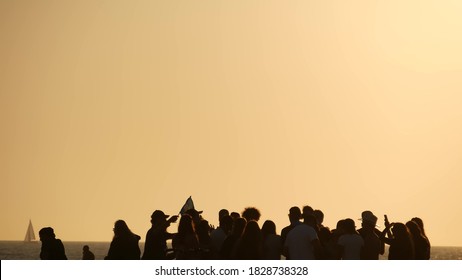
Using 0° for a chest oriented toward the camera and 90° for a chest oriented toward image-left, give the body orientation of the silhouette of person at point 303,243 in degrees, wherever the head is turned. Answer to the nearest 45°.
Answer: approximately 180°

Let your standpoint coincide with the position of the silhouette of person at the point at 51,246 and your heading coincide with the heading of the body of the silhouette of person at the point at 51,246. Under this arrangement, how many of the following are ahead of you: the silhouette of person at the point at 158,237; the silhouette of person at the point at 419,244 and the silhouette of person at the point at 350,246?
0

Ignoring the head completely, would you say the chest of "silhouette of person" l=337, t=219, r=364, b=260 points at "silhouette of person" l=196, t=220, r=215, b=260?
no

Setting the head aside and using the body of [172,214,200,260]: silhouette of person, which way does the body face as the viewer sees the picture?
away from the camera

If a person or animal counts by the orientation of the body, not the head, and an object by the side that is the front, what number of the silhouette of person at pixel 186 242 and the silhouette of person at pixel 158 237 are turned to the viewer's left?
0

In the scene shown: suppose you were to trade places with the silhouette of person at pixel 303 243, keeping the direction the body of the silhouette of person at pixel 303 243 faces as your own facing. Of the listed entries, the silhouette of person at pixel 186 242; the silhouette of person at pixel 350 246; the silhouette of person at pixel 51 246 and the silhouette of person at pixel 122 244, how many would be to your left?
3

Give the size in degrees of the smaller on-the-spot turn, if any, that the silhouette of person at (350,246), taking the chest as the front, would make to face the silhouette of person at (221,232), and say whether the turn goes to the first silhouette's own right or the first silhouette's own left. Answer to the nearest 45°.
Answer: approximately 90° to the first silhouette's own left

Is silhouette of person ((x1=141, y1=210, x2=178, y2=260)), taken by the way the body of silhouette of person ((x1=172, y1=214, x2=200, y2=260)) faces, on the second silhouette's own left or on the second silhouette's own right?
on the second silhouette's own left

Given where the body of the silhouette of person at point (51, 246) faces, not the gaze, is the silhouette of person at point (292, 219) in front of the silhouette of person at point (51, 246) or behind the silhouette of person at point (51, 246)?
behind

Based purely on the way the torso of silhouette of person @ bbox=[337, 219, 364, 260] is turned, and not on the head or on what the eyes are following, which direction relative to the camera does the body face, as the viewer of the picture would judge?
away from the camera

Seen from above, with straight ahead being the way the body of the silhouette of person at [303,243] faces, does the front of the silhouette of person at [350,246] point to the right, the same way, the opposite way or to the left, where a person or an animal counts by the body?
the same way
